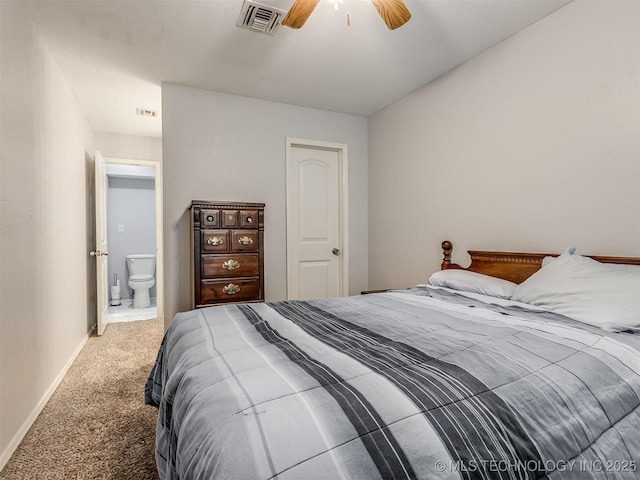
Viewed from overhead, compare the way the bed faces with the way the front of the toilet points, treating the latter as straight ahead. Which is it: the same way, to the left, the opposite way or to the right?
to the right

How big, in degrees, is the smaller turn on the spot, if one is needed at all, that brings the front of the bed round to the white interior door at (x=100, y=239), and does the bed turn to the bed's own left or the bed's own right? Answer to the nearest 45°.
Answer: approximately 90° to the bed's own right

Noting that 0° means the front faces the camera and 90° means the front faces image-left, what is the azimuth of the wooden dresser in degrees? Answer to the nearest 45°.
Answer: approximately 0°

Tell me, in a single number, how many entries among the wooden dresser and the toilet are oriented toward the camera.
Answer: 2

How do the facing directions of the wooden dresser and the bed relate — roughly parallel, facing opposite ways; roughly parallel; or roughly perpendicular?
roughly perpendicular

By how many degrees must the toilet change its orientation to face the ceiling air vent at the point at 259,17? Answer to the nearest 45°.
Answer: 0° — it already faces it

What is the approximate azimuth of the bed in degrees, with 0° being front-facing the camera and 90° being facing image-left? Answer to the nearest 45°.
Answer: approximately 45°

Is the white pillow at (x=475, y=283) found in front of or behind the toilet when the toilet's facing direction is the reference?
in front

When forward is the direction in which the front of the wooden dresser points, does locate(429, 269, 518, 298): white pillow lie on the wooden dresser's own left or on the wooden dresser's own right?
on the wooden dresser's own left

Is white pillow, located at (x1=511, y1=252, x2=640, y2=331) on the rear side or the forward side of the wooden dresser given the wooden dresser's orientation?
on the forward side

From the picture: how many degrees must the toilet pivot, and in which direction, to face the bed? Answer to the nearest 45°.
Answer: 0° — it already faces it

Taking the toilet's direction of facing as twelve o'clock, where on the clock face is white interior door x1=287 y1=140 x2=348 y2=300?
The white interior door is roughly at 11 o'clock from the toilet.
